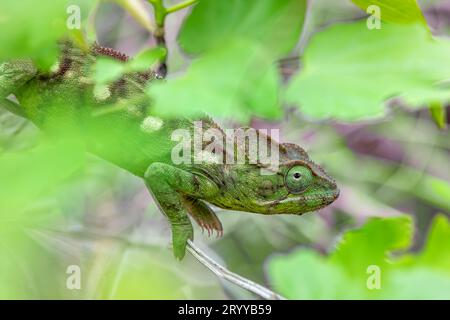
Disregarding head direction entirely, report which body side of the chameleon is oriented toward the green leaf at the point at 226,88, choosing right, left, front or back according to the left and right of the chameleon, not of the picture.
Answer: right

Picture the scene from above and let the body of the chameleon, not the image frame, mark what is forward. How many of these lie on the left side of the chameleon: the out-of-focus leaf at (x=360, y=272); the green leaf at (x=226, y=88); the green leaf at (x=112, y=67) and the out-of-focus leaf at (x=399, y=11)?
0

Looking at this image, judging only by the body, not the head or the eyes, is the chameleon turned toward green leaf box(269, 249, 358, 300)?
no

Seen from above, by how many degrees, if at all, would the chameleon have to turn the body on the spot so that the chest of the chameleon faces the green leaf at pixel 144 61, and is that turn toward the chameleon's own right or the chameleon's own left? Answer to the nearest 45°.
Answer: approximately 90° to the chameleon's own right

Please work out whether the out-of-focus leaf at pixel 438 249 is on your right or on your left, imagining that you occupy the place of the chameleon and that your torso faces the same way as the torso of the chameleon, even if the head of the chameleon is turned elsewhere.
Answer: on your right

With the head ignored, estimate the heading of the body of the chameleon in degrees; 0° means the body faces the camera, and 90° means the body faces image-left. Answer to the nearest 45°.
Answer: approximately 270°

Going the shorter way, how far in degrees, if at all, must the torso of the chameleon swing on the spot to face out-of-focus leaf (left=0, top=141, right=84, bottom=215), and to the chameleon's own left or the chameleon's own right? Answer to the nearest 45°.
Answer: approximately 90° to the chameleon's own right

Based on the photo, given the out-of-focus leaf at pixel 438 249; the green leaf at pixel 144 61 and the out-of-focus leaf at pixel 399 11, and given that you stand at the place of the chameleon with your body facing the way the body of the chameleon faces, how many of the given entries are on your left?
0

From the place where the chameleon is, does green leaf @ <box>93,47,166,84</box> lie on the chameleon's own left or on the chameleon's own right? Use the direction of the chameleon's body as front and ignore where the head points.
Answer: on the chameleon's own right
